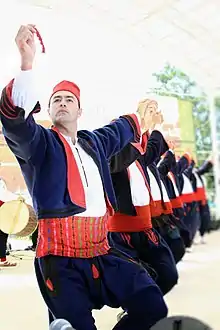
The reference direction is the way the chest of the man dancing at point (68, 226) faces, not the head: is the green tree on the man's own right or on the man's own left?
on the man's own left

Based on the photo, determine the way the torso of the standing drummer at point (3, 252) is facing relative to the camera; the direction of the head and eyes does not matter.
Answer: to the viewer's right

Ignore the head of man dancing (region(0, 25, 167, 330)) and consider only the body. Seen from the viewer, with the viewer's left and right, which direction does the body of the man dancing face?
facing the viewer and to the right of the viewer

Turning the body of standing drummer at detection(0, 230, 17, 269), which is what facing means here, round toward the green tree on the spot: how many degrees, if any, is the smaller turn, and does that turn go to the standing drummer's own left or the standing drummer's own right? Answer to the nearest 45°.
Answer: approximately 45° to the standing drummer's own left
